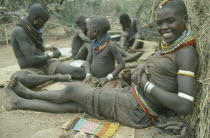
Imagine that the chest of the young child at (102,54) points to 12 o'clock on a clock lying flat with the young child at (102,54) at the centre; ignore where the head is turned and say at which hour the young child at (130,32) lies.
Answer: the young child at (130,32) is roughly at 5 o'clock from the young child at (102,54).

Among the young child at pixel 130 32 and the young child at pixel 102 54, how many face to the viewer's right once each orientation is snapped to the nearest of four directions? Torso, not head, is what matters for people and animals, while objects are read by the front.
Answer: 0

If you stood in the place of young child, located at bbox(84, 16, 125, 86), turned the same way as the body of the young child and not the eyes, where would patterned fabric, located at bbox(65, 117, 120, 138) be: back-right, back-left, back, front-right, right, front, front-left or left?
front-left

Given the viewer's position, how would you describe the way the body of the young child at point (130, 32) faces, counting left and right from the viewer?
facing the viewer and to the left of the viewer

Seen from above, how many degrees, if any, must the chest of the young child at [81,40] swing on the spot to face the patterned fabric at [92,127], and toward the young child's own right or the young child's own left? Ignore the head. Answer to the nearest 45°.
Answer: approximately 90° to the young child's own right

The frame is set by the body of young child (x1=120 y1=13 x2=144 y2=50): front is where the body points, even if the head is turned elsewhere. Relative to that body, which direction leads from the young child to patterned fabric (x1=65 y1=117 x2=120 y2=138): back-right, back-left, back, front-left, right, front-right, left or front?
front-left

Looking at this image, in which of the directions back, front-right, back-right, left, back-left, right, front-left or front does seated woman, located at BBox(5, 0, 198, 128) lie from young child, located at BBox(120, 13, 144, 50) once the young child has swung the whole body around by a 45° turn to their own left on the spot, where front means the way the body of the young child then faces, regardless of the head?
front

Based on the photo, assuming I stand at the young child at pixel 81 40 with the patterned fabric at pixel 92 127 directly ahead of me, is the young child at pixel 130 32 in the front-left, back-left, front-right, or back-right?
back-left

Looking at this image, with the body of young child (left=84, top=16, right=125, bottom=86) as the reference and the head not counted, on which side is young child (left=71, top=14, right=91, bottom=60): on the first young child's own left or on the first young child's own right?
on the first young child's own right

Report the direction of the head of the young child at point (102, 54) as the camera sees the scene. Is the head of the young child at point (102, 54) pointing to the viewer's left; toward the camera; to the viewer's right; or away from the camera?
to the viewer's left

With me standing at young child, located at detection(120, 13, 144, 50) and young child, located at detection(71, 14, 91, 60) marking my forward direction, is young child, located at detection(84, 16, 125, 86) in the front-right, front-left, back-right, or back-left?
front-left

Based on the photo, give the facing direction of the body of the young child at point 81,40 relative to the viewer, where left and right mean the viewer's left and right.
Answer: facing to the right of the viewer
